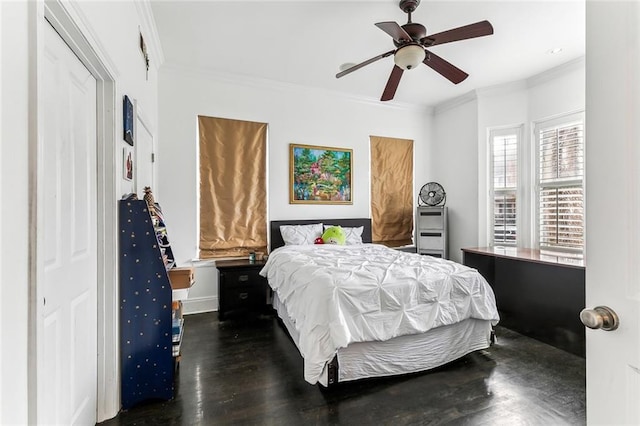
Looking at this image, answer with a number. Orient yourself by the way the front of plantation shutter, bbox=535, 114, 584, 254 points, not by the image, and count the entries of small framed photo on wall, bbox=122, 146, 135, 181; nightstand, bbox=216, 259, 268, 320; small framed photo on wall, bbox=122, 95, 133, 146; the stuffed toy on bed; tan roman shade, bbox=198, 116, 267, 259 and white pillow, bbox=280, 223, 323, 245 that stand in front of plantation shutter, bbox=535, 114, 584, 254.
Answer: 6

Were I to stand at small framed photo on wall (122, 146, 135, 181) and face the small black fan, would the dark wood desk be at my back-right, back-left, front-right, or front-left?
front-right

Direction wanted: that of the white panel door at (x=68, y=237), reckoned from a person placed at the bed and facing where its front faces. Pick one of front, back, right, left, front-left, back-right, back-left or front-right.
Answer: right

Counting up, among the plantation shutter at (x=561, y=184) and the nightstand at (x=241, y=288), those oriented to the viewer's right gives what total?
0

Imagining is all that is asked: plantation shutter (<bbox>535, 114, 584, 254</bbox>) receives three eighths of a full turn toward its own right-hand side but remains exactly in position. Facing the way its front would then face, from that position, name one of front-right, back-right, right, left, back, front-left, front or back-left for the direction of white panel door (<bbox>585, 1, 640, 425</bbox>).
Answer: back

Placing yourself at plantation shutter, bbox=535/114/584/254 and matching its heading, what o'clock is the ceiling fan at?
The ceiling fan is roughly at 11 o'clock from the plantation shutter.

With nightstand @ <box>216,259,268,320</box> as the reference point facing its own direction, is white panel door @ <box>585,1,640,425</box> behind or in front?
in front

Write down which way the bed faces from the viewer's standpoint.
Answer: facing the viewer and to the right of the viewer

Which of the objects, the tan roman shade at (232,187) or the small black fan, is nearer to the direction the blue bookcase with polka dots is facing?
the small black fan

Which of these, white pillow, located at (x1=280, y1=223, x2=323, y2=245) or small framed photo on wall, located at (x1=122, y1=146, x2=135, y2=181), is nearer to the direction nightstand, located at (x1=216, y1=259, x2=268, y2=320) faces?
the small framed photo on wall

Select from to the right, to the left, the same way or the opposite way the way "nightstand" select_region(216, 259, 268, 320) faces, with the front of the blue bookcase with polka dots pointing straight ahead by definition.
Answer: to the right

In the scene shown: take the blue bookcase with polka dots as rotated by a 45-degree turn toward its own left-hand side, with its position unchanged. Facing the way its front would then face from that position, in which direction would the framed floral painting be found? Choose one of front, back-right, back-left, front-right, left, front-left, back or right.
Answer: front

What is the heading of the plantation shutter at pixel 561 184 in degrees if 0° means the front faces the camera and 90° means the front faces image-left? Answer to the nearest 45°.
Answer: approximately 45°

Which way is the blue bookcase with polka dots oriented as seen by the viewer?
to the viewer's right

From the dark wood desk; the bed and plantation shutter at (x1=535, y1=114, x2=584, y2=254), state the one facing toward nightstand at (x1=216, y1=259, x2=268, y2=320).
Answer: the plantation shutter

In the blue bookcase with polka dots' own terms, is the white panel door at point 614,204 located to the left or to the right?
on its right

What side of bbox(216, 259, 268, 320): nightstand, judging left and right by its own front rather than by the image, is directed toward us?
front
